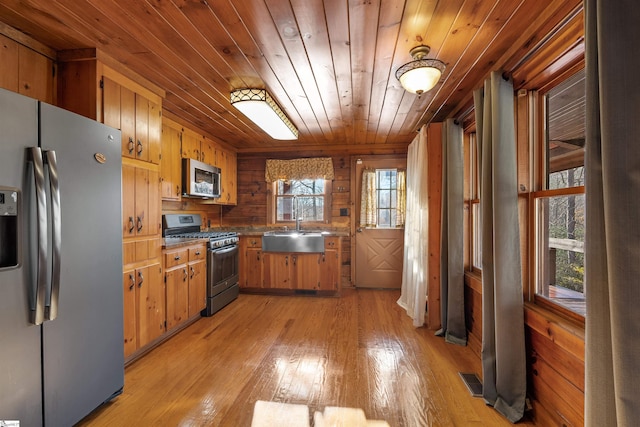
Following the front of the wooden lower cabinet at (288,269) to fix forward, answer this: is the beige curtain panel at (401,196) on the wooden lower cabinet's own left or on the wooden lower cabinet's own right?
on the wooden lower cabinet's own left

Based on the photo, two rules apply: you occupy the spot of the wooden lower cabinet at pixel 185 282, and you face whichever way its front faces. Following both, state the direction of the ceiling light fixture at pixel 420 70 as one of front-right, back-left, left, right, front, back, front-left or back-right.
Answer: front

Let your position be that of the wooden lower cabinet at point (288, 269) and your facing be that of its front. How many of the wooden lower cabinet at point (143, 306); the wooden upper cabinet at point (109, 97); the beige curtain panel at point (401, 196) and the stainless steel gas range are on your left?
1

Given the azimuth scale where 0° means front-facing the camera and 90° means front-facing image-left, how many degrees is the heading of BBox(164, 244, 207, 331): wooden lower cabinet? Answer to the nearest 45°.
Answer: approximately 315°

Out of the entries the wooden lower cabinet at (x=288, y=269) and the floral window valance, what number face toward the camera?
2

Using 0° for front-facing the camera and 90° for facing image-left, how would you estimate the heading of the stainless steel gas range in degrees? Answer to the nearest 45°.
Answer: approximately 315°

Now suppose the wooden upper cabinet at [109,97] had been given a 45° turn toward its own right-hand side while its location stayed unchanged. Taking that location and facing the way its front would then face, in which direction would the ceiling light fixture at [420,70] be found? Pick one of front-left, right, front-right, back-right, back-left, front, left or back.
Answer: front-left

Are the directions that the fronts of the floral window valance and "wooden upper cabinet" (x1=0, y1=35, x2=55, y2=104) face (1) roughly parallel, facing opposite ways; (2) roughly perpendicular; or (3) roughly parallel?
roughly perpendicular

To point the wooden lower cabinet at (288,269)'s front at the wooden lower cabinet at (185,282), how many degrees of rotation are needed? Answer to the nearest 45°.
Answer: approximately 45° to its right

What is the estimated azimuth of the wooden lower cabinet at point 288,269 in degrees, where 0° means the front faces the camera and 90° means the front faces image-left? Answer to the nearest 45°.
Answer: approximately 0°

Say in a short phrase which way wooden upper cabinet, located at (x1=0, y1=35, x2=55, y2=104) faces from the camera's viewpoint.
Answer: facing the viewer and to the right of the viewer

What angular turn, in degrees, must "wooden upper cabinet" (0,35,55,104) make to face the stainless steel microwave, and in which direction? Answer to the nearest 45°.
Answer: approximately 90° to its left

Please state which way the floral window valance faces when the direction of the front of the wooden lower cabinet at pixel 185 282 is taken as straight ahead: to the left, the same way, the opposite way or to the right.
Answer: to the right
